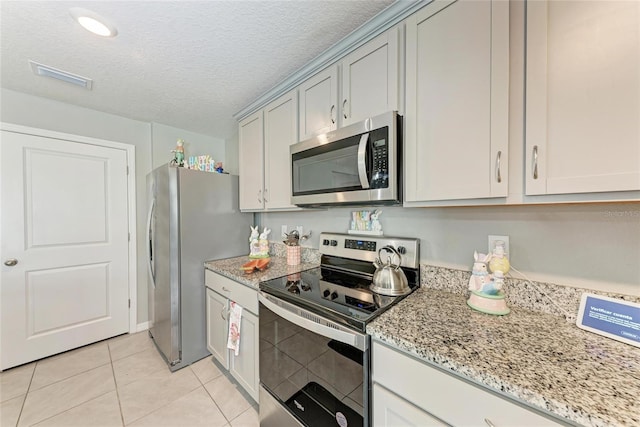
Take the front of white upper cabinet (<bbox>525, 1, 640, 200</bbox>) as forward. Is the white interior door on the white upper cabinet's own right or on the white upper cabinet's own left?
on the white upper cabinet's own right

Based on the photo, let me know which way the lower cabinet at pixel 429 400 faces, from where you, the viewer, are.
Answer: facing the viewer and to the left of the viewer

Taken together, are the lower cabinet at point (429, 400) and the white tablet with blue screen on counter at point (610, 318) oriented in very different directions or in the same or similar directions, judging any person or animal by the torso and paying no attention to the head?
same or similar directions

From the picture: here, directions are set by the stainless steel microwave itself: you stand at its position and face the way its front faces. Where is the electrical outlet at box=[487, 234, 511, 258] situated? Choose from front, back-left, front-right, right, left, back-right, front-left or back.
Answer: back-left

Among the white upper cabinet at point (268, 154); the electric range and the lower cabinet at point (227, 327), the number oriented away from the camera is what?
0

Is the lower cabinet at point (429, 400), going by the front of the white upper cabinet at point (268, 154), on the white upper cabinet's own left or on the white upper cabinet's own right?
on the white upper cabinet's own left

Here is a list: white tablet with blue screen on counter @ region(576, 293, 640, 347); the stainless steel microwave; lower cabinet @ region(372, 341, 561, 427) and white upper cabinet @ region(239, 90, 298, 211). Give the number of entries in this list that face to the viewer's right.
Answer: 0

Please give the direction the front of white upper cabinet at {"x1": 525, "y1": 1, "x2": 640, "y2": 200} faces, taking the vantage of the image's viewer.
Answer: facing the viewer

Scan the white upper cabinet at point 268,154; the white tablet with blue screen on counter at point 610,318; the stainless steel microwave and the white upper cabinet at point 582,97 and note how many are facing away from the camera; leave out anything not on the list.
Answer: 0

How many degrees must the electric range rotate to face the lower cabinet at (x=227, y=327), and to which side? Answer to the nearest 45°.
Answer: approximately 90° to its right

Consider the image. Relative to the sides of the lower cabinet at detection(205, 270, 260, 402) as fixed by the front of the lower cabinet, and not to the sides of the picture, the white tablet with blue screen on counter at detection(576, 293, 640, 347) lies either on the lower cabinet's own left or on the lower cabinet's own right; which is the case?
on the lower cabinet's own left
